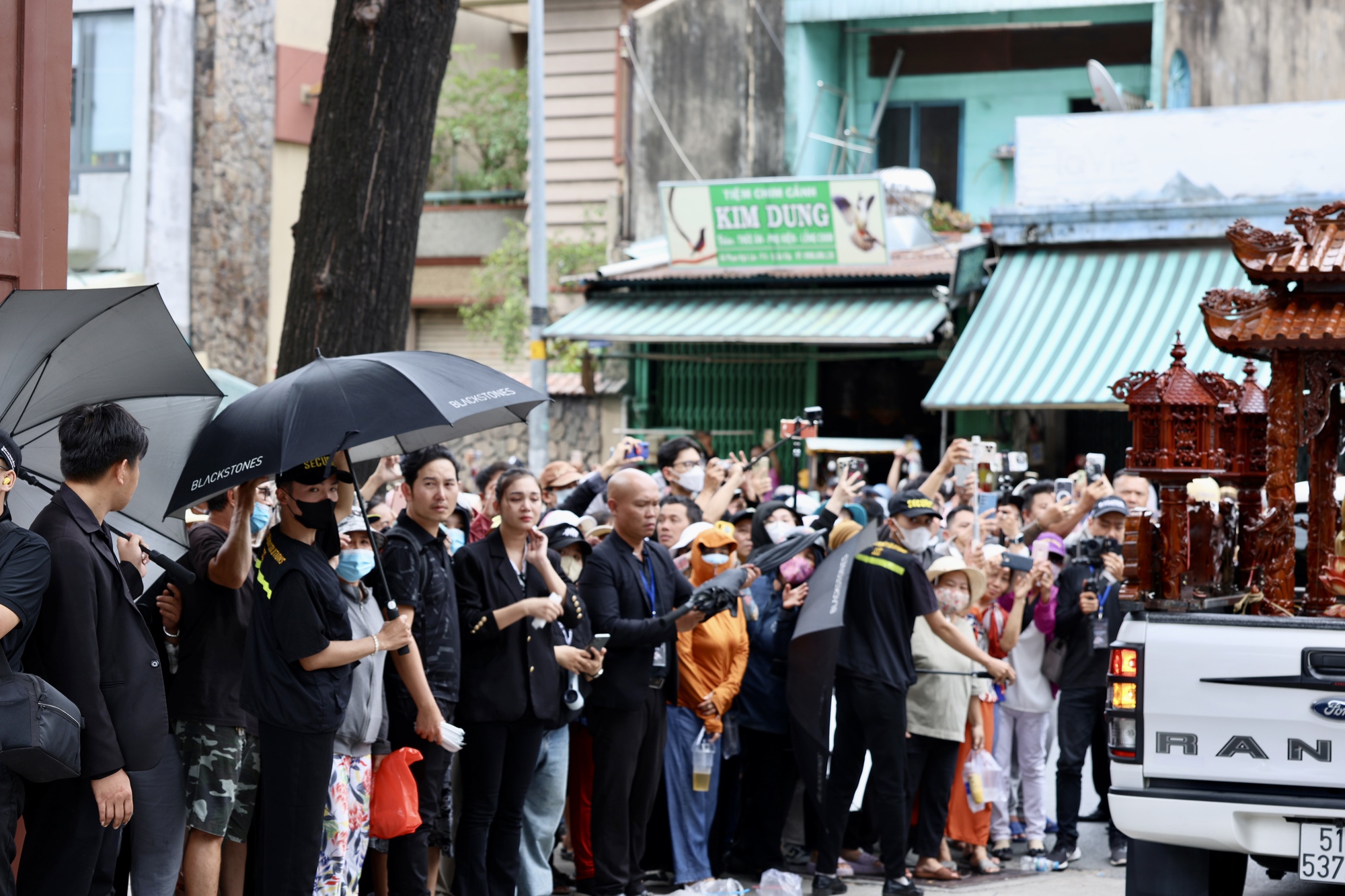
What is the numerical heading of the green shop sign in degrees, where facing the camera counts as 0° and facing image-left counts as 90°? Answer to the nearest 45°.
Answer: approximately 0°

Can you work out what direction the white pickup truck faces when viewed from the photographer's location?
facing away from the viewer

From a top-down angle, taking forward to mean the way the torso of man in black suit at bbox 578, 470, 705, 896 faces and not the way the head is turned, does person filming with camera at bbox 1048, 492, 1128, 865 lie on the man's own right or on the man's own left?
on the man's own left

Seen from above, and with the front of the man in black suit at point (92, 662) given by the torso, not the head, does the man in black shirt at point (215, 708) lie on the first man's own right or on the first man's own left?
on the first man's own left

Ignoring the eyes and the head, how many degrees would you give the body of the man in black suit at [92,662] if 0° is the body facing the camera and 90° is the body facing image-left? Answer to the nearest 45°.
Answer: approximately 270°
